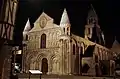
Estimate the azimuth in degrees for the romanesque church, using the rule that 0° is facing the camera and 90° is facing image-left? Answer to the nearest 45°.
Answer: approximately 45°
